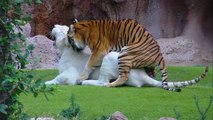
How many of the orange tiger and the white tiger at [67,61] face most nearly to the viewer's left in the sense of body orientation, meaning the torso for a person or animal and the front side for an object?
2

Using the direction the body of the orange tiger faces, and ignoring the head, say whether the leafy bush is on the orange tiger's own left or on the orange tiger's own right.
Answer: on the orange tiger's own left

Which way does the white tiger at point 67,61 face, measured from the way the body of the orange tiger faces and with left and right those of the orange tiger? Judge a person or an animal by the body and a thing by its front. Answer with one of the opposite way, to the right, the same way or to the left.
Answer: the same way

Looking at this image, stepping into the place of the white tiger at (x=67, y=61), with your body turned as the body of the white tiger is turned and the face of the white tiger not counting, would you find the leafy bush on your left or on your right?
on your left

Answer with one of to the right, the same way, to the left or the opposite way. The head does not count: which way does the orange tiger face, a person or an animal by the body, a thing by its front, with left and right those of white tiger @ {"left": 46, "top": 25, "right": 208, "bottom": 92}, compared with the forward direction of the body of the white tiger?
the same way

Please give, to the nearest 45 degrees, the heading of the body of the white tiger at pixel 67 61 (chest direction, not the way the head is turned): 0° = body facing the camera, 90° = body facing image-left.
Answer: approximately 90°

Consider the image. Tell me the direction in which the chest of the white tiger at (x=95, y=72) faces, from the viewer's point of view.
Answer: to the viewer's left

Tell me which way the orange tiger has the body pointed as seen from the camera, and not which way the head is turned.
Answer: to the viewer's left
